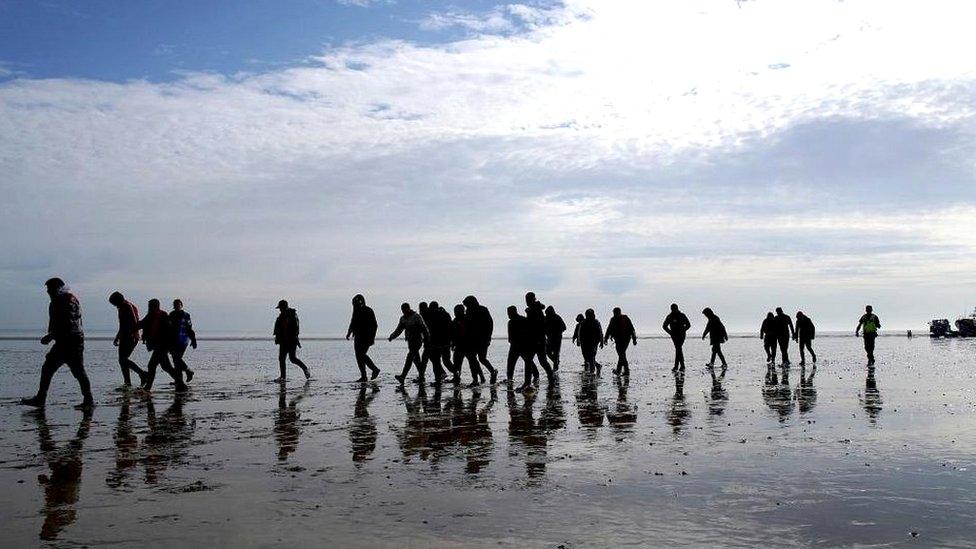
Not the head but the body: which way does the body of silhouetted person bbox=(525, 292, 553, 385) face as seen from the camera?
to the viewer's left

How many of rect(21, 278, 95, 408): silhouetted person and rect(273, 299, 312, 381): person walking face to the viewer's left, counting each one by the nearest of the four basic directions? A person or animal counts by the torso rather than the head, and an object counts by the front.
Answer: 2

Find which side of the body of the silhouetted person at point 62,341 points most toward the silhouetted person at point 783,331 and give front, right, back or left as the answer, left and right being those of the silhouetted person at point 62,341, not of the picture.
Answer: back

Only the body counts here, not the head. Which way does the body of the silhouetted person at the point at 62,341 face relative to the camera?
to the viewer's left

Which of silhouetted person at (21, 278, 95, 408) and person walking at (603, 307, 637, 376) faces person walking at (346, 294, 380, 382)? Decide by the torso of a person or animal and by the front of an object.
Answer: person walking at (603, 307, 637, 376)

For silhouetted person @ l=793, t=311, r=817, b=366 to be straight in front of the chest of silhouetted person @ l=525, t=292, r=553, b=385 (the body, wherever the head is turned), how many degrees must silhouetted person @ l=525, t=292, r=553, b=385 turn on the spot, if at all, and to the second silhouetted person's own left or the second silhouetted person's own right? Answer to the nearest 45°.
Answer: approximately 135° to the second silhouetted person's own right

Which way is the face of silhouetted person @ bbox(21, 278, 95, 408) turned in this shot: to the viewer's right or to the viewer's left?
to the viewer's left

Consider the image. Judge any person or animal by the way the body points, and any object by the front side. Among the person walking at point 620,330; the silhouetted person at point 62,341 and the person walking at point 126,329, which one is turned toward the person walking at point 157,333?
the person walking at point 620,330

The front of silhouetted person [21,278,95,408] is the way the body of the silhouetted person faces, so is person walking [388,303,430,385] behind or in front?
behind
